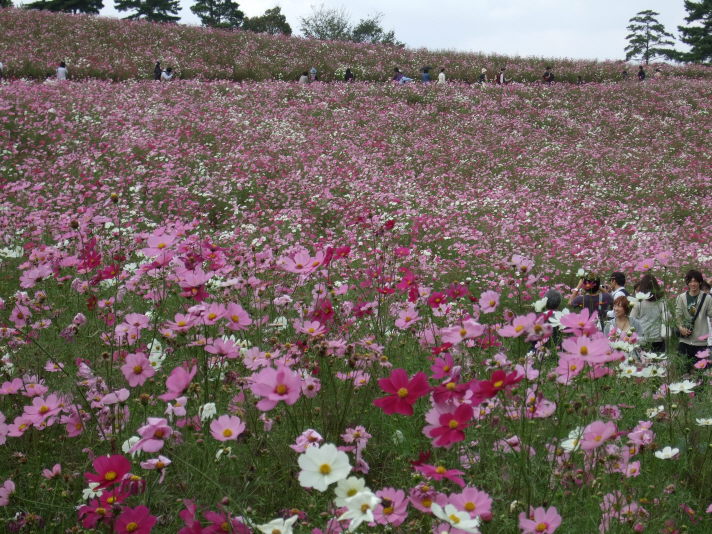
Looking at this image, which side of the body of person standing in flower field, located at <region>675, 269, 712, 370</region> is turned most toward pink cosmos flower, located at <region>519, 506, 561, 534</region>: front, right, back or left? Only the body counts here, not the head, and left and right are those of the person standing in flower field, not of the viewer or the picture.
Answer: front

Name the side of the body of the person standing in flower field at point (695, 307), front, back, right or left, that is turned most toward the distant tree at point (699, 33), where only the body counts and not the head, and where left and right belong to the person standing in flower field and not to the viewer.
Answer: back

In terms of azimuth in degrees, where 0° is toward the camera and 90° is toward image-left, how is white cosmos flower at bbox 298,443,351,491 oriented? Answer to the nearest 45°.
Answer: approximately 0°

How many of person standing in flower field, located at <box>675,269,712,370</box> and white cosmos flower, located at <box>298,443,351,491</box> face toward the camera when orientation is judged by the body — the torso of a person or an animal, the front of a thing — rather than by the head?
2

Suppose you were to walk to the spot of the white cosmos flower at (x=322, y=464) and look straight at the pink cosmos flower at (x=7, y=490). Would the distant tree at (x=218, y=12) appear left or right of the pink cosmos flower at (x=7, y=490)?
right

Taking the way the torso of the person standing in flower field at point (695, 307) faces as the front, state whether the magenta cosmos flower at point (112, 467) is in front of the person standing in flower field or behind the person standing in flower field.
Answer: in front

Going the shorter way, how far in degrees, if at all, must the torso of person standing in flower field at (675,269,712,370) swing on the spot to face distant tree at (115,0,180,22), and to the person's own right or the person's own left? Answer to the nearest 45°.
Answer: approximately 135° to the person's own right
